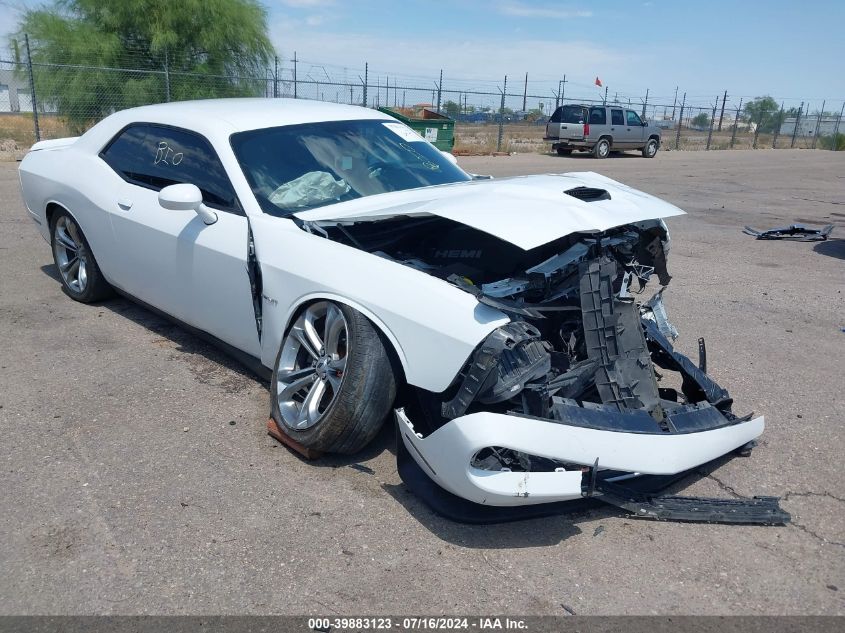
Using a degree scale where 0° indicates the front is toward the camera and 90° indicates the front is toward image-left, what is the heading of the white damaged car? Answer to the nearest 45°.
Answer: approximately 315°

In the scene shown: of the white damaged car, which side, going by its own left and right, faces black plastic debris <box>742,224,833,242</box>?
left

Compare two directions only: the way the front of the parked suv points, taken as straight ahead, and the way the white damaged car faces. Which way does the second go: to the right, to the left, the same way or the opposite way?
to the right

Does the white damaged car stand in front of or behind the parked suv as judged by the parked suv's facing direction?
behind

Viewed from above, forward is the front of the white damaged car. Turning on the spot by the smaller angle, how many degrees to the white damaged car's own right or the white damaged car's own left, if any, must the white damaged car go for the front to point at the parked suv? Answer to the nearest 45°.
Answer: approximately 135° to the white damaged car's own left

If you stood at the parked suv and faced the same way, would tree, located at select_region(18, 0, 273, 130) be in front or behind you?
behind

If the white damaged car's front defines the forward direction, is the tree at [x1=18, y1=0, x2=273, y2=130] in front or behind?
behind

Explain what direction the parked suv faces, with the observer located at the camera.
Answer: facing away from the viewer and to the right of the viewer

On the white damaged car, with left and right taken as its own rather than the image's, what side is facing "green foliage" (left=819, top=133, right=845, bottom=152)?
left

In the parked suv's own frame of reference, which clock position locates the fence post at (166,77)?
The fence post is roughly at 6 o'clock from the parked suv.

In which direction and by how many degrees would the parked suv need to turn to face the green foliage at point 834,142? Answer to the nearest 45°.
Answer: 0° — it already faces it

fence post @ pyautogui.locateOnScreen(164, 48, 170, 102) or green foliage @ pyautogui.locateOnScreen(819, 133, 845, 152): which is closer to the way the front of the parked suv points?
the green foliage
